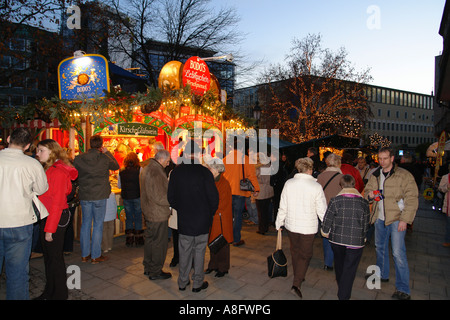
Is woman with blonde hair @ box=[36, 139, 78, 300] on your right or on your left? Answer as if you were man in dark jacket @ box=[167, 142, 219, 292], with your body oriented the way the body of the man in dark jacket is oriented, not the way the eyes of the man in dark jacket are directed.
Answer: on your left

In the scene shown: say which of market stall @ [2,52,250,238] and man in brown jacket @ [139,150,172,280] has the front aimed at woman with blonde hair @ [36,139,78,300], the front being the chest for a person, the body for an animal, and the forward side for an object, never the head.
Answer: the market stall

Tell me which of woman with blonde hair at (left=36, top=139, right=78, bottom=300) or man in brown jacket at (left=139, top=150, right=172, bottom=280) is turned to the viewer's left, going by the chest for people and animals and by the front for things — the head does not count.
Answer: the woman with blonde hair

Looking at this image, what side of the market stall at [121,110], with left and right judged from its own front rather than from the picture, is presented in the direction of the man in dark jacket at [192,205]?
front

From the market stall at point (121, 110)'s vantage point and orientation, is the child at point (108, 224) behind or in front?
in front

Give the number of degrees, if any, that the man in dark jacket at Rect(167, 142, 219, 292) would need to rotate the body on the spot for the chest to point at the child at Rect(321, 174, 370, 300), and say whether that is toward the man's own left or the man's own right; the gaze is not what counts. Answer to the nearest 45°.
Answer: approximately 90° to the man's own right

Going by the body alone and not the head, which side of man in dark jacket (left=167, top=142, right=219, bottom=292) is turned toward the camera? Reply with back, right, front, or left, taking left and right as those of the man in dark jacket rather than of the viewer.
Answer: back
